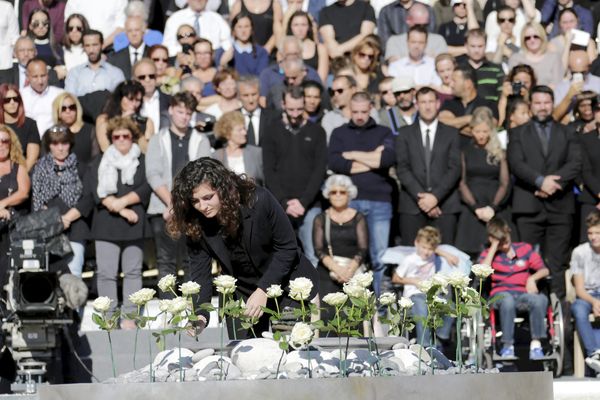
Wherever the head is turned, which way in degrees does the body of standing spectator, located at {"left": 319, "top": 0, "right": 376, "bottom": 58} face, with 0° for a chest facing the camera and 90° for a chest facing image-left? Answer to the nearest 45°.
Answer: approximately 0°

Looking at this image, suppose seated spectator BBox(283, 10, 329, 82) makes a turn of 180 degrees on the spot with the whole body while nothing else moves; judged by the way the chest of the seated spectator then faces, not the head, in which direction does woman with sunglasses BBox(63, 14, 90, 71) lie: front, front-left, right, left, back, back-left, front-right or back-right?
left

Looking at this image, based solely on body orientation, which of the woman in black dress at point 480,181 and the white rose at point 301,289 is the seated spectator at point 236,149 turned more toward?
the white rose

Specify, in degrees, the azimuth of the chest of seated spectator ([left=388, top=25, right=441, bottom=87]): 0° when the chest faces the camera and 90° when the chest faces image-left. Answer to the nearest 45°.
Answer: approximately 0°

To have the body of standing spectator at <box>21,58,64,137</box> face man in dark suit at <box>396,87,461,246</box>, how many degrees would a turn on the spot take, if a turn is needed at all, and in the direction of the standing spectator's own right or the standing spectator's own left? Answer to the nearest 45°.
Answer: approximately 45° to the standing spectator's own left

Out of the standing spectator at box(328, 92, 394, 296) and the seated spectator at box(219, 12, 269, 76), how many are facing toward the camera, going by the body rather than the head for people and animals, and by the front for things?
2

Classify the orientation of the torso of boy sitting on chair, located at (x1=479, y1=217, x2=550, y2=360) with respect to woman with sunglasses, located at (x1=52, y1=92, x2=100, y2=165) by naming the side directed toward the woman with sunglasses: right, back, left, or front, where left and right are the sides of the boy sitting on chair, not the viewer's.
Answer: right
